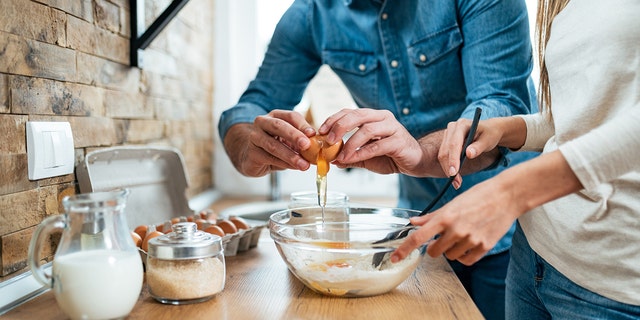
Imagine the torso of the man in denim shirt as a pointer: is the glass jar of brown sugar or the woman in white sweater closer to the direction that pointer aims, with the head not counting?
the glass jar of brown sugar

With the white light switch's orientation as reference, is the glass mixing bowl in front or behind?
in front

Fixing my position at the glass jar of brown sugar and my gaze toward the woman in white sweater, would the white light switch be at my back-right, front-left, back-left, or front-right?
back-left

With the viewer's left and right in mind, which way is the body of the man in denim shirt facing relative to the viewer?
facing the viewer and to the left of the viewer

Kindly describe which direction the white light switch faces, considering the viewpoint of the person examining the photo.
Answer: facing the viewer and to the right of the viewer

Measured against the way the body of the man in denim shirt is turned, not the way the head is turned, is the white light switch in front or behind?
in front

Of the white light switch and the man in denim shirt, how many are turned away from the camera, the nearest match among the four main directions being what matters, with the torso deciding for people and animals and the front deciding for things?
0

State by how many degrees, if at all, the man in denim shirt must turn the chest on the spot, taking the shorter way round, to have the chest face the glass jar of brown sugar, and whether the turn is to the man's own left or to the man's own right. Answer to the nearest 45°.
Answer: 0° — they already face it

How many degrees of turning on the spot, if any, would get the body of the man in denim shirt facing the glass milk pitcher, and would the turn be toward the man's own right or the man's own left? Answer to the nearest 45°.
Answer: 0° — they already face it
